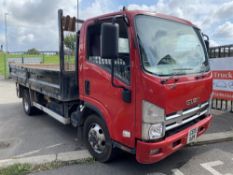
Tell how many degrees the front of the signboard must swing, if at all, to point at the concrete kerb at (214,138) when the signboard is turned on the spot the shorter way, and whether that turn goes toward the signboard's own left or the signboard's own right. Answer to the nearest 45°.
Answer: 0° — it already faces it

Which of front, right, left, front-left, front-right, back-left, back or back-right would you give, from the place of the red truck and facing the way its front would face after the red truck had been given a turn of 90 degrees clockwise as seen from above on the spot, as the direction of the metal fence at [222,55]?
back

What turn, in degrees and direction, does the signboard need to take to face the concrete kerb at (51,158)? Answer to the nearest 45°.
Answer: approximately 45° to its right

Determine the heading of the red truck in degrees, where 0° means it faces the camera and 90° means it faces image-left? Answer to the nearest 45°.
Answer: approximately 315°

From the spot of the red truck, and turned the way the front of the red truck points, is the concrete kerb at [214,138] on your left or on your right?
on your left

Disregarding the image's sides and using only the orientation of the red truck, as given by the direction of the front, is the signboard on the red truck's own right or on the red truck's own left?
on the red truck's own left

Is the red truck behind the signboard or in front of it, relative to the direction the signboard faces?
in front

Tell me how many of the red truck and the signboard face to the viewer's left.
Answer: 0

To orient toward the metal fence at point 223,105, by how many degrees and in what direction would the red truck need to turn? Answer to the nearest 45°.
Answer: approximately 90° to its left
